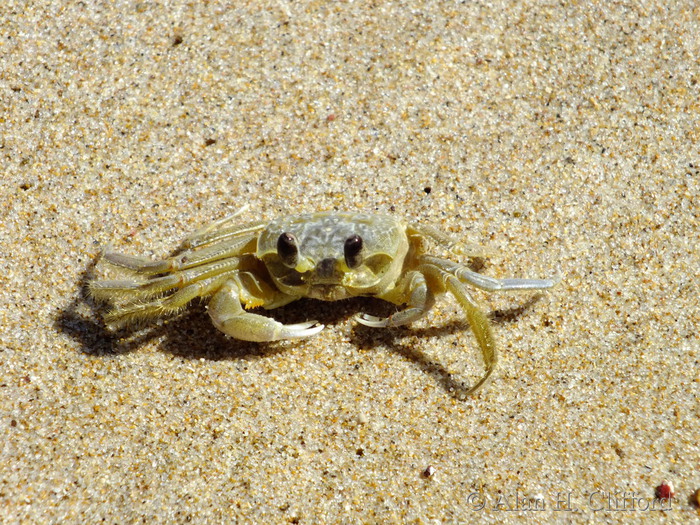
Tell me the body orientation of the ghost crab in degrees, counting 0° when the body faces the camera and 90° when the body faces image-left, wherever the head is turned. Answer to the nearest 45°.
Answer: approximately 0°
